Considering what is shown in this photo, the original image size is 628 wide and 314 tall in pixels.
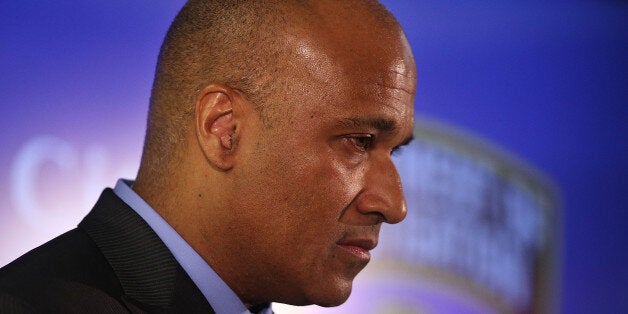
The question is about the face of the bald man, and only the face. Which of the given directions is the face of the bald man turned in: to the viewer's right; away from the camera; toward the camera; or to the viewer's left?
to the viewer's right

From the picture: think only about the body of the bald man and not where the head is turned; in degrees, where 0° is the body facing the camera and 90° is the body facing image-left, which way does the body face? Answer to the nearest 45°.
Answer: approximately 270°
